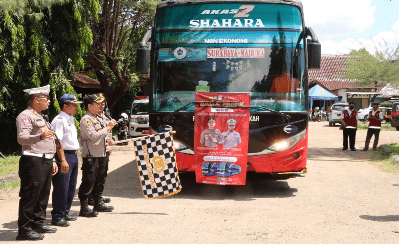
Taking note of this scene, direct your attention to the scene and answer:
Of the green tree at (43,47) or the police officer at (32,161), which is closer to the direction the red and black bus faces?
the police officer

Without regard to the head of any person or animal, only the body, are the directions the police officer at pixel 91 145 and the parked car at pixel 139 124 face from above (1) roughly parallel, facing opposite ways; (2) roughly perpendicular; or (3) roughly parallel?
roughly perpendicular

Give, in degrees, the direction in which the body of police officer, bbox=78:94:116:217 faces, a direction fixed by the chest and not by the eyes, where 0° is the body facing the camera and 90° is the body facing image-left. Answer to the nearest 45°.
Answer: approximately 270°

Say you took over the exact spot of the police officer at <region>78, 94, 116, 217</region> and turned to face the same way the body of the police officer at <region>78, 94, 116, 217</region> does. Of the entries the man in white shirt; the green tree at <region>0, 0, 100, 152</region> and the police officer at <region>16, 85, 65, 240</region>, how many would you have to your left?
1

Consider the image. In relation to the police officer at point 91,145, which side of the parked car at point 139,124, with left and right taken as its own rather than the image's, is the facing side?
front

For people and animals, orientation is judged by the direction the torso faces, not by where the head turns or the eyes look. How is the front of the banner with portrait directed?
toward the camera

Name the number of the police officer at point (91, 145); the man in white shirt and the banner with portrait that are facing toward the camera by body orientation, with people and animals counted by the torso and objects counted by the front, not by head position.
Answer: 1

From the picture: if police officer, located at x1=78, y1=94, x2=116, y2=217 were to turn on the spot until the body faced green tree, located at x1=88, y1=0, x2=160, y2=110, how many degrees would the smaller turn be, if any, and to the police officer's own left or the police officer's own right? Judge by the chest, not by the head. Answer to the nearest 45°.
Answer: approximately 90° to the police officer's own left

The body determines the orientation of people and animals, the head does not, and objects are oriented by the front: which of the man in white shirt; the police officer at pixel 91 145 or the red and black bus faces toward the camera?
the red and black bus

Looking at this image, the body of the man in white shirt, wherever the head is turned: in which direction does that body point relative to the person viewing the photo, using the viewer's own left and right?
facing to the right of the viewer

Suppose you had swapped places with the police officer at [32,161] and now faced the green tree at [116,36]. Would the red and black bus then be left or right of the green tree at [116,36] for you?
right

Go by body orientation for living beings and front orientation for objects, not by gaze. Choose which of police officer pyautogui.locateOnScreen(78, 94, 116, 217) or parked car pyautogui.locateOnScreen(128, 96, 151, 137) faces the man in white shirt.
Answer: the parked car
